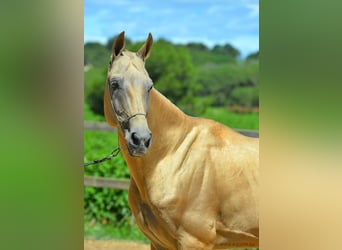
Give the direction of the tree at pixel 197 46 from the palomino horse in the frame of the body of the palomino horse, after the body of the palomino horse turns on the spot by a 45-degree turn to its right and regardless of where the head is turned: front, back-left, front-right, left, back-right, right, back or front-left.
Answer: right

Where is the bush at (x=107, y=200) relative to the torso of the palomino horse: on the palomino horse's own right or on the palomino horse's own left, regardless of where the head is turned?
on the palomino horse's own right

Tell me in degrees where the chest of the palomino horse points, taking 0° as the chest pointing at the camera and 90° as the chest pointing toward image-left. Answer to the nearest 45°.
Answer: approximately 45°
